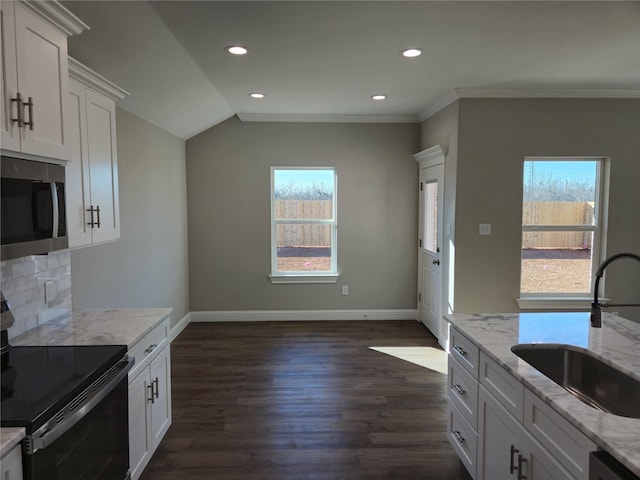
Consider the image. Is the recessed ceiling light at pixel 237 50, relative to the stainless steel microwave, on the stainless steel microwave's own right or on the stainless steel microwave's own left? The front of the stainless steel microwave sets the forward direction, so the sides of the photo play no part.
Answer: on the stainless steel microwave's own left

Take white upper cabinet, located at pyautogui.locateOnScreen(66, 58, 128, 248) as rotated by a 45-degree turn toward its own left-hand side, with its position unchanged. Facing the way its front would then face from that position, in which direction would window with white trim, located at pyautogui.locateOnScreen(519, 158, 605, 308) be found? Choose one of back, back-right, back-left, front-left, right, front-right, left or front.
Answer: front

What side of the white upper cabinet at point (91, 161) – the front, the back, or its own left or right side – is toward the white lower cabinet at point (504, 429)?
front

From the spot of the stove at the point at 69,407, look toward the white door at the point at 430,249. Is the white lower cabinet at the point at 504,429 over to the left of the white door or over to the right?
right

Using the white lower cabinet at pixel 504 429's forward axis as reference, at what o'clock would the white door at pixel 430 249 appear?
The white door is roughly at 4 o'clock from the white lower cabinet.

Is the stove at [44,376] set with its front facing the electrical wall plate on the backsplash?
no

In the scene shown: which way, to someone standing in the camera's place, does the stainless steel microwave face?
facing the viewer and to the right of the viewer

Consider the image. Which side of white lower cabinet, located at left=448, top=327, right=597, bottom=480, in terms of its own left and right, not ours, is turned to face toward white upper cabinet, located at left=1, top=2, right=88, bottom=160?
front

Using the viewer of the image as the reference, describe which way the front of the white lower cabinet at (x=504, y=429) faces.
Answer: facing the viewer and to the left of the viewer

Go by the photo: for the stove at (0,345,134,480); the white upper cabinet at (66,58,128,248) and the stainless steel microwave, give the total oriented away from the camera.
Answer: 0

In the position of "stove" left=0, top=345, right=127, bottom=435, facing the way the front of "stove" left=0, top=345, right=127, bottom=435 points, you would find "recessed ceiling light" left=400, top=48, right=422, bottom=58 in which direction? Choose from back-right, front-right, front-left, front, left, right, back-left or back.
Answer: front-left

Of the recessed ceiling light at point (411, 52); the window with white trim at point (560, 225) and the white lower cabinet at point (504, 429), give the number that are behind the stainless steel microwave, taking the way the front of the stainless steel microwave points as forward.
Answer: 0

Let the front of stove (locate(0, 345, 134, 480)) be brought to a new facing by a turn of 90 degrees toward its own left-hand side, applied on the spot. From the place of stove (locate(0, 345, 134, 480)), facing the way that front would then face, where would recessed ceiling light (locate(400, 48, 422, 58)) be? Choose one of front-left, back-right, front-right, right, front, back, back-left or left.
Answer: front-right

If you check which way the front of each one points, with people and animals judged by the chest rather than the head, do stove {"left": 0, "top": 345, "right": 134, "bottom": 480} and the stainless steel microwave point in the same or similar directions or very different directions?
same or similar directions

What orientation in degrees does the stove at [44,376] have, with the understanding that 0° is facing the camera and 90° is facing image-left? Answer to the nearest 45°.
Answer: approximately 315°

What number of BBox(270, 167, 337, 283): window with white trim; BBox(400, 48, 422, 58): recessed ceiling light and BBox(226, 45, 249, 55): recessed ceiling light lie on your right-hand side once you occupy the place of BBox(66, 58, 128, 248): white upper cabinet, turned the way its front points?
0

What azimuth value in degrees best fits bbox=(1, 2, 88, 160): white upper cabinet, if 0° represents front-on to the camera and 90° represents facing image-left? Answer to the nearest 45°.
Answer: approximately 315°
